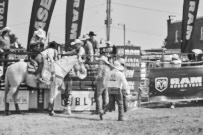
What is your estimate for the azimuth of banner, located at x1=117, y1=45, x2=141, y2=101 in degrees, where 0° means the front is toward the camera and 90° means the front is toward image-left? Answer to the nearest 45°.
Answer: approximately 0°

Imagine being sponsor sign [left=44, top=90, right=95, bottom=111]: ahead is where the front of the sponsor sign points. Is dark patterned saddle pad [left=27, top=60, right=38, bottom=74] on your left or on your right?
on your right

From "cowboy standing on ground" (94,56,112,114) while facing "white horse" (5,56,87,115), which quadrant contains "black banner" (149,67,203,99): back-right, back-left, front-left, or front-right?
back-right

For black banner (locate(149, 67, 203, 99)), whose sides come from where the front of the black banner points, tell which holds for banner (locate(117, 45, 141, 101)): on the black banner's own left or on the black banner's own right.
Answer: on the black banner's own right

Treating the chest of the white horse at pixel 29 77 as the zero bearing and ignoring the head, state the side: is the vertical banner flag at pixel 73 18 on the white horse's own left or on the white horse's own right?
on the white horse's own left

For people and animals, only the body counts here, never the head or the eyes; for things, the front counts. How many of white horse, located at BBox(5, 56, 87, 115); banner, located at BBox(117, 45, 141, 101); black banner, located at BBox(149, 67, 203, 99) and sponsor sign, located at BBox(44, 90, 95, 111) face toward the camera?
3

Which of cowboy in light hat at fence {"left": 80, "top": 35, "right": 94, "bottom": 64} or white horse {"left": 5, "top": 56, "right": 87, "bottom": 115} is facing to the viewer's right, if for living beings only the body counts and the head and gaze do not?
the white horse

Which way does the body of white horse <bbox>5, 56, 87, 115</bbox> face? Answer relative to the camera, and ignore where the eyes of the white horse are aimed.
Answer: to the viewer's right

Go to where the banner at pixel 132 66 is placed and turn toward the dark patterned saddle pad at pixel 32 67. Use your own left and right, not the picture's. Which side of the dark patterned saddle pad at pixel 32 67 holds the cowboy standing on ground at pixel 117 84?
left
